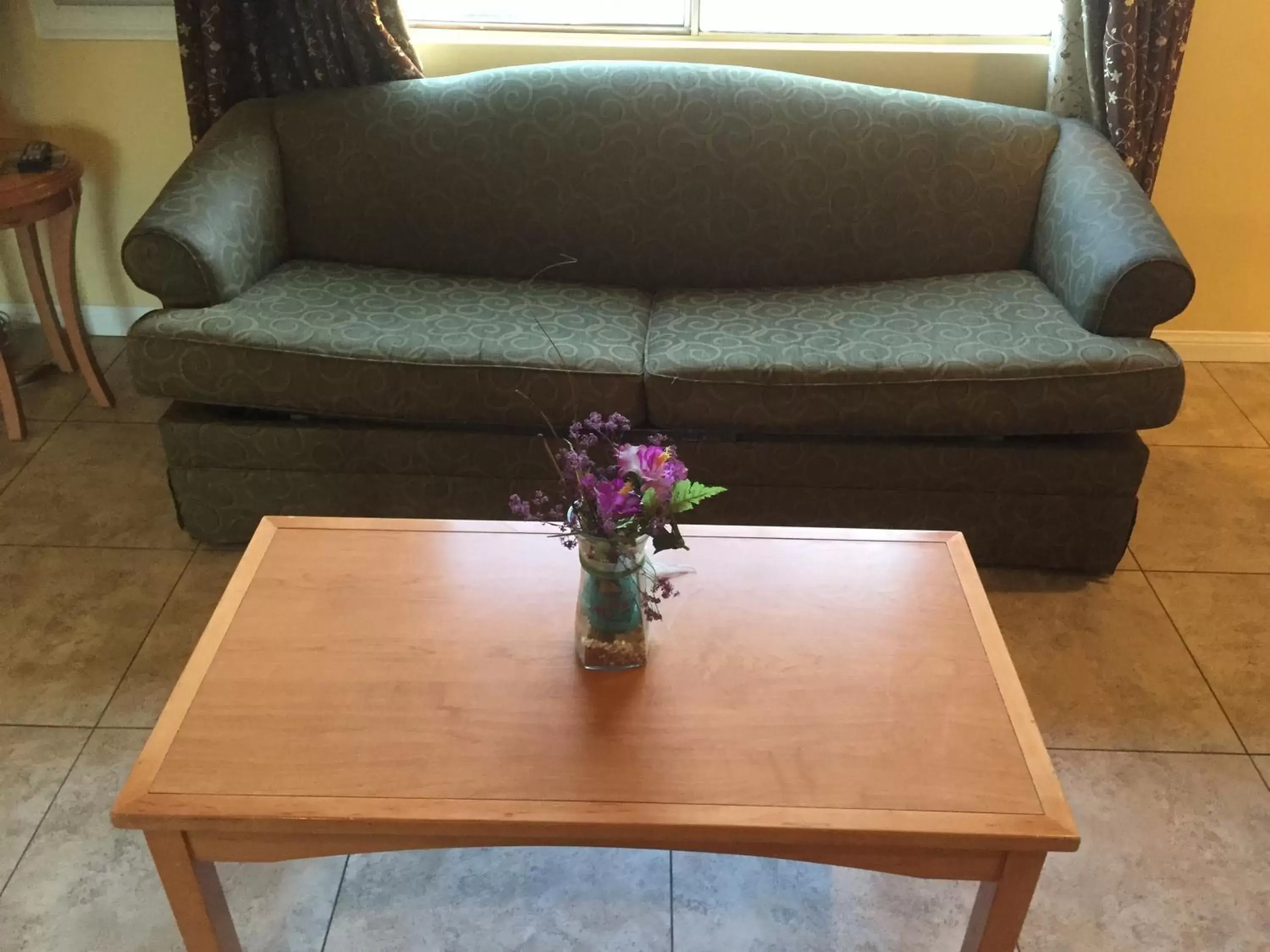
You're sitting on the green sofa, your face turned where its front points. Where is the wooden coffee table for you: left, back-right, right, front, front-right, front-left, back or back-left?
front

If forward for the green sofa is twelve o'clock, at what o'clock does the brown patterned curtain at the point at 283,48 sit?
The brown patterned curtain is roughly at 4 o'clock from the green sofa.

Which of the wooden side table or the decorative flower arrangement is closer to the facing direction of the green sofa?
the decorative flower arrangement

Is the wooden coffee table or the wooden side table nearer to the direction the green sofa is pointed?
the wooden coffee table

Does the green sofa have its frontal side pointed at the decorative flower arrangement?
yes

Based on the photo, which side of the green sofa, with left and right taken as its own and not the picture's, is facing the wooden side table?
right

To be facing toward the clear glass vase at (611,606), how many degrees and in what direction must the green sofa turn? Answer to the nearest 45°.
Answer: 0° — it already faces it

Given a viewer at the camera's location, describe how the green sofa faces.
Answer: facing the viewer

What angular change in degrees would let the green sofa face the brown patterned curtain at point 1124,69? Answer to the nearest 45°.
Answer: approximately 135° to its left
